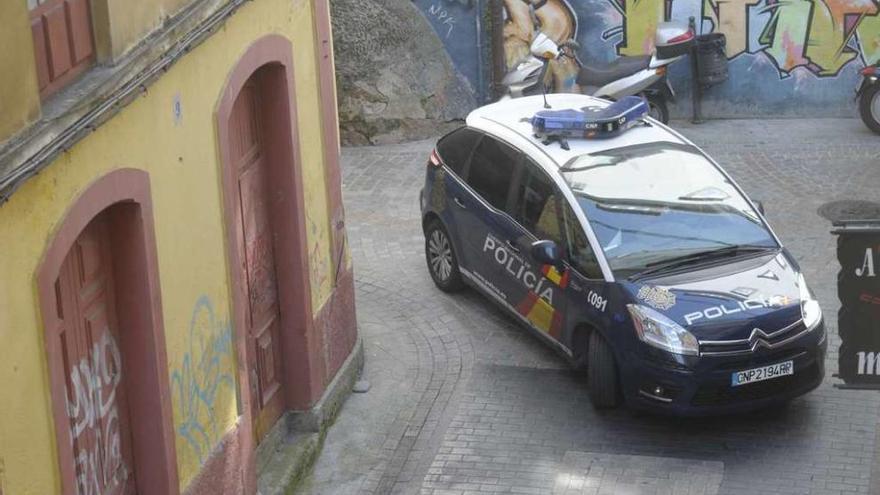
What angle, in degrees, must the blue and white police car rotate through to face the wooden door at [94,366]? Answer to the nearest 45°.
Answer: approximately 90° to its right

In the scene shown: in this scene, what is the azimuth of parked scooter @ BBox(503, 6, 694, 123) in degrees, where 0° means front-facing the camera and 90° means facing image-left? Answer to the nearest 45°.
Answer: approximately 90°

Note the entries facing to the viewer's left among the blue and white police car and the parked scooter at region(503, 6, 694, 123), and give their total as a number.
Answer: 1

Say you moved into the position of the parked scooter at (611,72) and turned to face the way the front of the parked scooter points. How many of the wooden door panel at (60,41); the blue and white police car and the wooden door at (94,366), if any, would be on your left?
3

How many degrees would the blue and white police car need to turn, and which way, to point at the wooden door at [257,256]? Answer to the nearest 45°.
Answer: approximately 90° to its right

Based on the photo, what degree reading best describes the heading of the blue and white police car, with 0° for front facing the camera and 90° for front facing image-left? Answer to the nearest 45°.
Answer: approximately 315°

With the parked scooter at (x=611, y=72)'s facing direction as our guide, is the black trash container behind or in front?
behind

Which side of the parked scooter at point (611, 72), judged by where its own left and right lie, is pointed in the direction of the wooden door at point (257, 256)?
left

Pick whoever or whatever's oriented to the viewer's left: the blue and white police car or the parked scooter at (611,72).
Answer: the parked scooter
